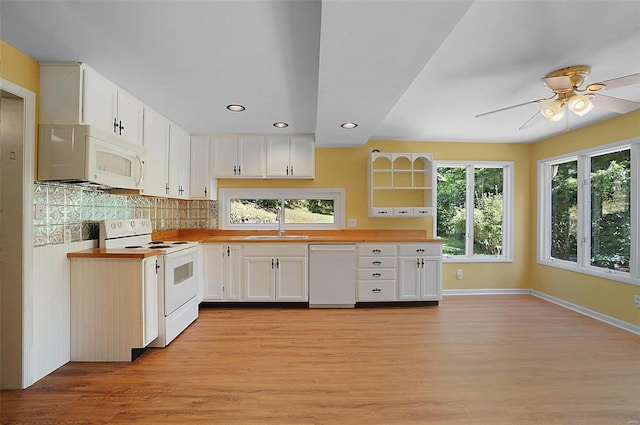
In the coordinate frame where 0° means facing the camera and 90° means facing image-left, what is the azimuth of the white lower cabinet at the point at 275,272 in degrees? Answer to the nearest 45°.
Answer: approximately 0°

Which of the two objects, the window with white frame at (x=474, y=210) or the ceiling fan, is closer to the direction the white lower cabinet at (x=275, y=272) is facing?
the ceiling fan

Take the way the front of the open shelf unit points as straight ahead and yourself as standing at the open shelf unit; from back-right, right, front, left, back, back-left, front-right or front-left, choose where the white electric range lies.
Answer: front-right

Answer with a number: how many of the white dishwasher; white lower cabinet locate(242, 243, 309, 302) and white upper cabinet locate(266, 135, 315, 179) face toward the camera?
3

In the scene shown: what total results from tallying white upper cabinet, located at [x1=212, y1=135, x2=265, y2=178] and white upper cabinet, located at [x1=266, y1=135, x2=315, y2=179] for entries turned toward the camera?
2

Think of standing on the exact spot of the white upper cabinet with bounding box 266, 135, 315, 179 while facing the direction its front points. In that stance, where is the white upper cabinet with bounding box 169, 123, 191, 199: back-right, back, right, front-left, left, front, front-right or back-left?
right

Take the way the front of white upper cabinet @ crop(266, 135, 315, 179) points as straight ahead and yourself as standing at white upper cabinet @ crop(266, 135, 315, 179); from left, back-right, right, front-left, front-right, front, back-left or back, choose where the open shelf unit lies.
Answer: left

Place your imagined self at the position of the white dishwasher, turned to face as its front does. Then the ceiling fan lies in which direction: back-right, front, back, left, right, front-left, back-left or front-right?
front-left

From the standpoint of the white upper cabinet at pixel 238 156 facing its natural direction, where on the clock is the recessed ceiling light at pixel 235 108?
The recessed ceiling light is roughly at 12 o'clock from the white upper cabinet.

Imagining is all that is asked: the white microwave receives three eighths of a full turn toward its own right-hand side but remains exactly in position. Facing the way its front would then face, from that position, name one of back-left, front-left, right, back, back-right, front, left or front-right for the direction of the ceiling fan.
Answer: back-left

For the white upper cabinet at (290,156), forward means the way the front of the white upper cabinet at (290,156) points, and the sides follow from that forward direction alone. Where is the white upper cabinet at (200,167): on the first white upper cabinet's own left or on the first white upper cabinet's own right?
on the first white upper cabinet's own right

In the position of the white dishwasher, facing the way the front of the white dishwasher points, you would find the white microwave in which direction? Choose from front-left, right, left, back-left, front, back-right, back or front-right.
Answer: front-right

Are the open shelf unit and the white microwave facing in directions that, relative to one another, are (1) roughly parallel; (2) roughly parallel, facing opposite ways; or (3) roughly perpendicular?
roughly perpendicular

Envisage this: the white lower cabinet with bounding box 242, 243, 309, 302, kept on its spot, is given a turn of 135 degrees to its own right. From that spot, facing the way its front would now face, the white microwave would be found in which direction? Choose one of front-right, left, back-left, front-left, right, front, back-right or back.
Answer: left
